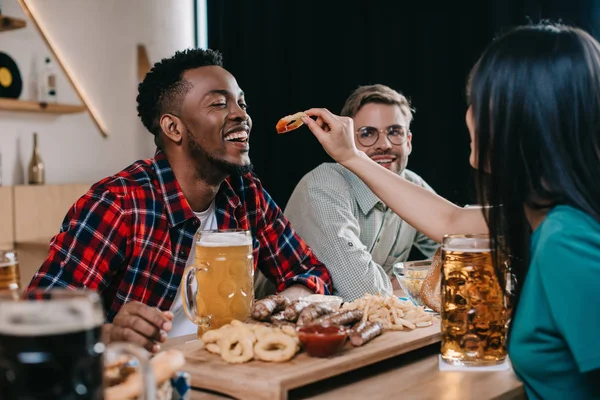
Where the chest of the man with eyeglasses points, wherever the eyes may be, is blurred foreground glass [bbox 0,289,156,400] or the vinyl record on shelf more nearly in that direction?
the blurred foreground glass

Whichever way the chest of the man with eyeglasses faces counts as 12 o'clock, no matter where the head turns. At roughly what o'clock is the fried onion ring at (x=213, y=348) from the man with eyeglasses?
The fried onion ring is roughly at 2 o'clock from the man with eyeglasses.

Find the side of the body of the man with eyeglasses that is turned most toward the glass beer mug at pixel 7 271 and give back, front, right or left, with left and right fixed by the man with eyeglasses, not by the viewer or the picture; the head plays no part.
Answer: right

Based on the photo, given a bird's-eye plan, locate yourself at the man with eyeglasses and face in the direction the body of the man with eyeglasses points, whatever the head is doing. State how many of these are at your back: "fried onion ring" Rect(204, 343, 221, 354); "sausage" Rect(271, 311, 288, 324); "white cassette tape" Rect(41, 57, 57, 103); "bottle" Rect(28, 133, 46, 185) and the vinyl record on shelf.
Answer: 3

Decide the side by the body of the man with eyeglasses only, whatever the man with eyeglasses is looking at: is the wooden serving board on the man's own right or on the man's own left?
on the man's own right

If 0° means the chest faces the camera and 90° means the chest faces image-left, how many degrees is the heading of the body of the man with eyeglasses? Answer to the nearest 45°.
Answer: approximately 315°

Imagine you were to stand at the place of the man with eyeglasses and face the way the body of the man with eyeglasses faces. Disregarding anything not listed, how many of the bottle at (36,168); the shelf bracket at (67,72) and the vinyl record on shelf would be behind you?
3

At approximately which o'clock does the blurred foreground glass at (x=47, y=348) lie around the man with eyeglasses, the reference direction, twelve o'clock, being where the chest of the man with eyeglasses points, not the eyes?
The blurred foreground glass is roughly at 2 o'clock from the man with eyeglasses.

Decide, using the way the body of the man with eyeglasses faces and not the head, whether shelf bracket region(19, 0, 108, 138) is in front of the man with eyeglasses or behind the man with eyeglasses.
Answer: behind

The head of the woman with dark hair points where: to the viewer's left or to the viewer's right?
to the viewer's left

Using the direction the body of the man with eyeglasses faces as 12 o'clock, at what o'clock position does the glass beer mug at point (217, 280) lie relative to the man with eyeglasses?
The glass beer mug is roughly at 2 o'clock from the man with eyeglasses.

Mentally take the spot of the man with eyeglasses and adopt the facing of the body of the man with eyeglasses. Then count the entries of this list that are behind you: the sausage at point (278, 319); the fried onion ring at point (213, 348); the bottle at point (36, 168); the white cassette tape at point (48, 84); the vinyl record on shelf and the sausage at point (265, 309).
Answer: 3

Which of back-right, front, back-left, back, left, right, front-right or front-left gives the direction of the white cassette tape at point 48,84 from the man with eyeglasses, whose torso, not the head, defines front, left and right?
back
